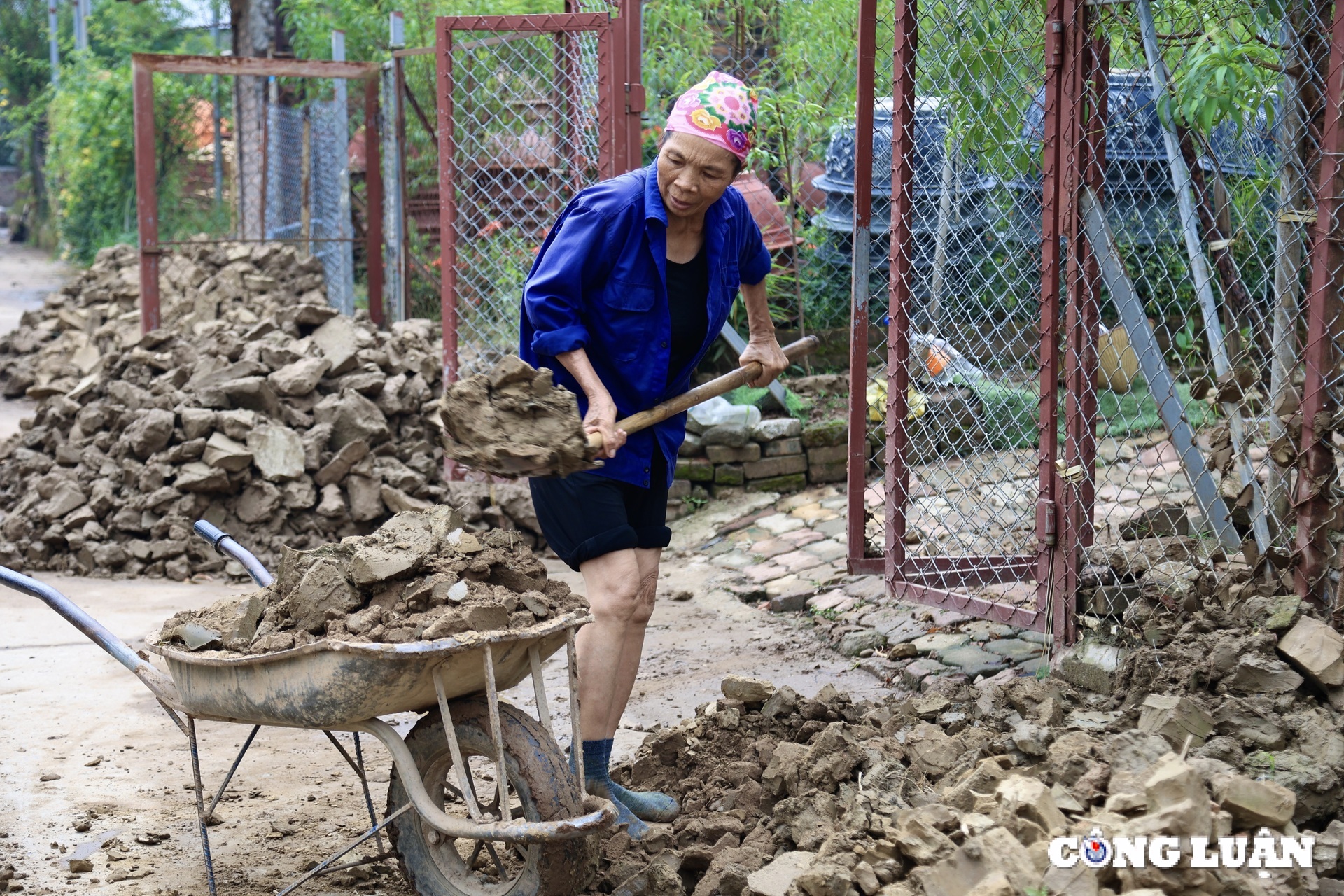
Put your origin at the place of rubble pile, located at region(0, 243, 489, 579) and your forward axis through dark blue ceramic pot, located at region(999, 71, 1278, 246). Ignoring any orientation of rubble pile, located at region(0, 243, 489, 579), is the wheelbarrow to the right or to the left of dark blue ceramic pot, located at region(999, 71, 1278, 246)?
right

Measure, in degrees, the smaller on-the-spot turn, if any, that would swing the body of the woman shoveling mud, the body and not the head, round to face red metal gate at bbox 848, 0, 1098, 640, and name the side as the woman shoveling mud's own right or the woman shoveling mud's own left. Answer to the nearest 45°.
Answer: approximately 90° to the woman shoveling mud's own left

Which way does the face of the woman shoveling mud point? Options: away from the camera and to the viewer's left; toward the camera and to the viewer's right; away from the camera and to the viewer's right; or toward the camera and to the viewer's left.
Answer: toward the camera and to the viewer's left

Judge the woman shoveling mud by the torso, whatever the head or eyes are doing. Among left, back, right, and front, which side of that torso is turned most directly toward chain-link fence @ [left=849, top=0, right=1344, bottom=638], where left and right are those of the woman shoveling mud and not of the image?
left

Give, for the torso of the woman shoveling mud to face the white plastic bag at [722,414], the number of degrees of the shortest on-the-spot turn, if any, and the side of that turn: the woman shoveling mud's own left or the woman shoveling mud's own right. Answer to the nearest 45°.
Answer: approximately 135° to the woman shoveling mud's own left
